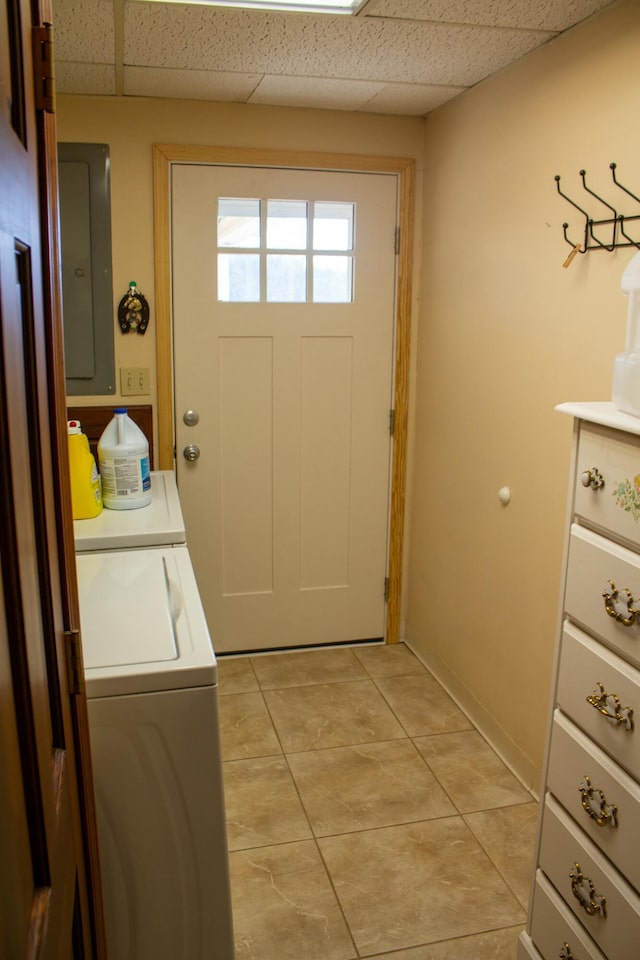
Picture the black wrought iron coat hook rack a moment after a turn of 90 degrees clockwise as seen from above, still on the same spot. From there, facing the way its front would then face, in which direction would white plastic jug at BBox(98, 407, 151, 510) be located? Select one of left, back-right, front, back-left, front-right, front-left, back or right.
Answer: front-left

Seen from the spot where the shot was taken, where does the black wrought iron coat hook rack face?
facing the viewer and to the left of the viewer

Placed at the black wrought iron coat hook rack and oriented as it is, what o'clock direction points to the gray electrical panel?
The gray electrical panel is roughly at 2 o'clock from the black wrought iron coat hook rack.

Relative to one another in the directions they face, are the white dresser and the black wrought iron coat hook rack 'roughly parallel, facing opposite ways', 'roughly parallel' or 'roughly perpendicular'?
roughly parallel

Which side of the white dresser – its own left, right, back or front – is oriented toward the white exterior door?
right

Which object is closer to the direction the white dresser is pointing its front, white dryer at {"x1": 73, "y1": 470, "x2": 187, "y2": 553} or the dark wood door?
the dark wood door

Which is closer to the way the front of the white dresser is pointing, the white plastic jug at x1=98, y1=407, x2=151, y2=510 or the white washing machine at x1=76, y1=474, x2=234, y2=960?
the white washing machine

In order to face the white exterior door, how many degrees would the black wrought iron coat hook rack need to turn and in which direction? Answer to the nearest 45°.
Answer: approximately 90° to its right

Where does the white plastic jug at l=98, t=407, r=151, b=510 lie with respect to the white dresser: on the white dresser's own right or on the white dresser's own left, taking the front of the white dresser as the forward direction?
on the white dresser's own right

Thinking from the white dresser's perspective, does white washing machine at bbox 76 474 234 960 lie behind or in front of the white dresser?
in front

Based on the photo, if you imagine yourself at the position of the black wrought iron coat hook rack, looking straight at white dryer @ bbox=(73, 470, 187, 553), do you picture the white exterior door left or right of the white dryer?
right

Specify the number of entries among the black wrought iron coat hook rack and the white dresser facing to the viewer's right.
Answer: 0

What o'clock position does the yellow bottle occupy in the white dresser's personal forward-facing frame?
The yellow bottle is roughly at 2 o'clock from the white dresser.

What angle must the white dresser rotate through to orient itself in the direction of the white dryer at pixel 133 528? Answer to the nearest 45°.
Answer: approximately 45° to its right

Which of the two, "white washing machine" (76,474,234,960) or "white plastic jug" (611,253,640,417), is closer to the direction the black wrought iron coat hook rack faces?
the white washing machine

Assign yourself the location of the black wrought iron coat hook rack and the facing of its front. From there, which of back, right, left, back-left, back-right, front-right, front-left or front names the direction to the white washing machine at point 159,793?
front

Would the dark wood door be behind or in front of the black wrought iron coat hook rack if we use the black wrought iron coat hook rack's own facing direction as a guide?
in front
